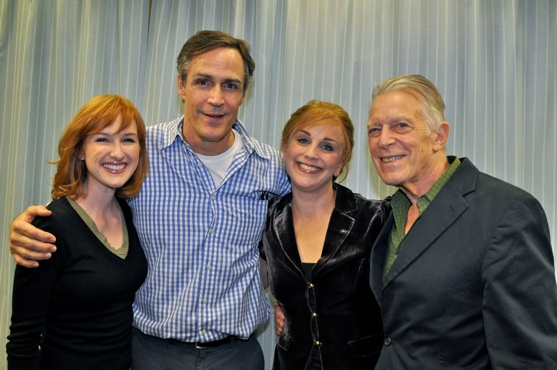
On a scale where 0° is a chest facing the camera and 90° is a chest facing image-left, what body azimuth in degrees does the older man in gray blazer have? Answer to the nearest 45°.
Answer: approximately 45°

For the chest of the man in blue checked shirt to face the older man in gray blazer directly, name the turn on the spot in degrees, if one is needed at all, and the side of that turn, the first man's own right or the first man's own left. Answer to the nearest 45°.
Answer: approximately 45° to the first man's own left

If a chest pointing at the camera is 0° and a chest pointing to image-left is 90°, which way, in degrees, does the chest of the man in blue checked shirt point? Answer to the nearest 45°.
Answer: approximately 0°
